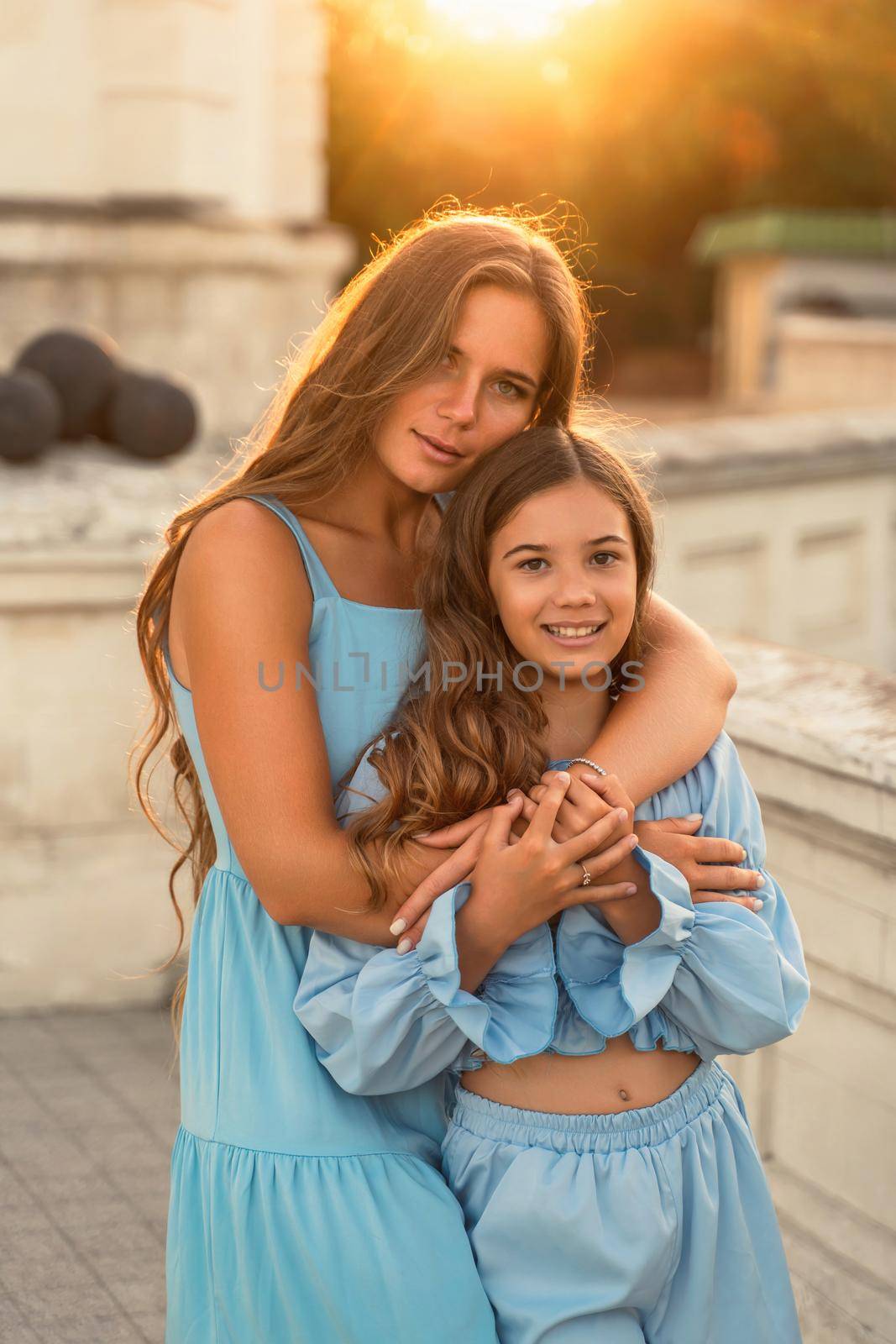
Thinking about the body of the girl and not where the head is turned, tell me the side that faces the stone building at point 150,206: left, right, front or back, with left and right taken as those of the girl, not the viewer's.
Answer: back

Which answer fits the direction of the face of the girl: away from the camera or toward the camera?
toward the camera

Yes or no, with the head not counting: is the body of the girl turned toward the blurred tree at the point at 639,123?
no

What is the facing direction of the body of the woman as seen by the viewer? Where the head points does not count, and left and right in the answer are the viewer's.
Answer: facing the viewer and to the right of the viewer

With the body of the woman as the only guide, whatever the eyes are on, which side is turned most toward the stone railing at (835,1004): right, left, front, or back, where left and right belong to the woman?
left

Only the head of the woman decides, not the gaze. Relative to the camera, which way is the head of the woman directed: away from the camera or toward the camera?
toward the camera

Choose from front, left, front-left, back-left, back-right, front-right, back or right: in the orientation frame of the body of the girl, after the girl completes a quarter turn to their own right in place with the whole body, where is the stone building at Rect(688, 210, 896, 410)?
right

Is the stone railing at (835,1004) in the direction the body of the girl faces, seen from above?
no

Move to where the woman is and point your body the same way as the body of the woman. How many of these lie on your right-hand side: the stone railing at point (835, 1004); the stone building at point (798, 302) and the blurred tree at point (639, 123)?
0

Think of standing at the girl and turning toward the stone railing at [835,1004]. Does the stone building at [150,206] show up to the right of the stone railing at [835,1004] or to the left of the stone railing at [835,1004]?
left

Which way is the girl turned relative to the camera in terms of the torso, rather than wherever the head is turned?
toward the camera

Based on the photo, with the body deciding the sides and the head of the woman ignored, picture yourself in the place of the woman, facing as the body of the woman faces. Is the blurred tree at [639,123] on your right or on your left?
on your left
